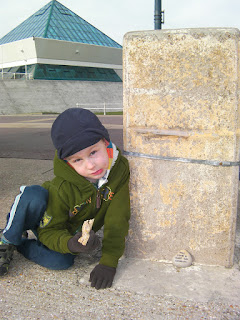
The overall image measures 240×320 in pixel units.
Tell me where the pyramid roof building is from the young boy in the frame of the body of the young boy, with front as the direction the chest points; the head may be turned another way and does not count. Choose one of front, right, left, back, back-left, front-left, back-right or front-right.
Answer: back

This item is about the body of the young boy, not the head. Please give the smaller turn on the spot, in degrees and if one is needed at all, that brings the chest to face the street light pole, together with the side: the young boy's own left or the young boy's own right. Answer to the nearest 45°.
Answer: approximately 180°

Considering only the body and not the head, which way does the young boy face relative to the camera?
toward the camera
